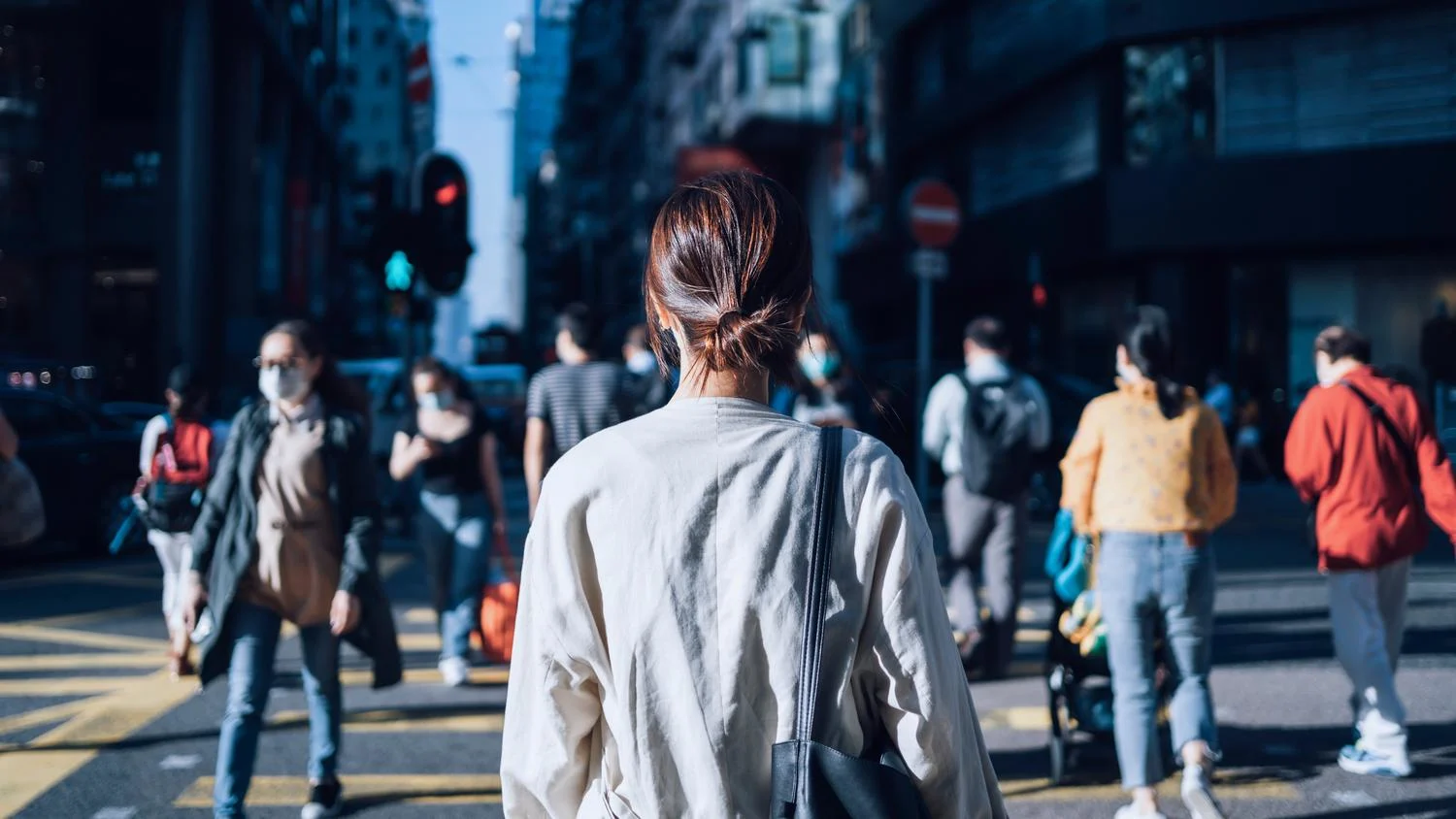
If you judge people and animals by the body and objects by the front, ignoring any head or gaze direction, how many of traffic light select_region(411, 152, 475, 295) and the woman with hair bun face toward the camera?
1

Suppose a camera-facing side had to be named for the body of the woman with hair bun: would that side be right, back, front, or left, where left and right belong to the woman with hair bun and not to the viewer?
back

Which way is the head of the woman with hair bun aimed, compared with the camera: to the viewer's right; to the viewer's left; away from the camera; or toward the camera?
away from the camera

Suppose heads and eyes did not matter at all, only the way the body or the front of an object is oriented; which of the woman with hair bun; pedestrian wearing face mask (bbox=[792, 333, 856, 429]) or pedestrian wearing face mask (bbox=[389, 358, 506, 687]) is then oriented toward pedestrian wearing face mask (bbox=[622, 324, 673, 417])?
the woman with hair bun

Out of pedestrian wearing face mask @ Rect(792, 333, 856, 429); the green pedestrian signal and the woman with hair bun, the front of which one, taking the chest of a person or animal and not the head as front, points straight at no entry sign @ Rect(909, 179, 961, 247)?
the woman with hair bun

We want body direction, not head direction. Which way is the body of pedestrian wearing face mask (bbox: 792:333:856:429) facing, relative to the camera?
toward the camera

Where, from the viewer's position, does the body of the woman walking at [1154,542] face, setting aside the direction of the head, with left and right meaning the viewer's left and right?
facing away from the viewer

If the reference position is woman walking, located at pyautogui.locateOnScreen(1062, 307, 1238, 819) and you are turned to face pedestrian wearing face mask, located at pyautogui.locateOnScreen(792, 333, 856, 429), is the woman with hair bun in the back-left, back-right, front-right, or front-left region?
back-left

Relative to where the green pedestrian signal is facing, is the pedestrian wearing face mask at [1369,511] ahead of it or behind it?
ahead

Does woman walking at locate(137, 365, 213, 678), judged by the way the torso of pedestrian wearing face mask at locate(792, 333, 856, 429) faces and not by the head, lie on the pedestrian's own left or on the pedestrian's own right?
on the pedestrian's own right

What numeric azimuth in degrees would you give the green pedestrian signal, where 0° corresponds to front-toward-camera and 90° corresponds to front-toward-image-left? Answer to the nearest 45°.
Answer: approximately 0°

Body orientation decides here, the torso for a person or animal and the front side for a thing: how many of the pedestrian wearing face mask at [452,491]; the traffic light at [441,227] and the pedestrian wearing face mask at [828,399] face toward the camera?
3

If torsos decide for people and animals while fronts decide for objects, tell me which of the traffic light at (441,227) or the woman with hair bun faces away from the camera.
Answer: the woman with hair bun

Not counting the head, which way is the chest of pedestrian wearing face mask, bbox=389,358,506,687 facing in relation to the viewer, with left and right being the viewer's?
facing the viewer

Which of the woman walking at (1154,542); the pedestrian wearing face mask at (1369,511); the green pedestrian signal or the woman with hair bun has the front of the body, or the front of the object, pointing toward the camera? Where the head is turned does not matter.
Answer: the green pedestrian signal
